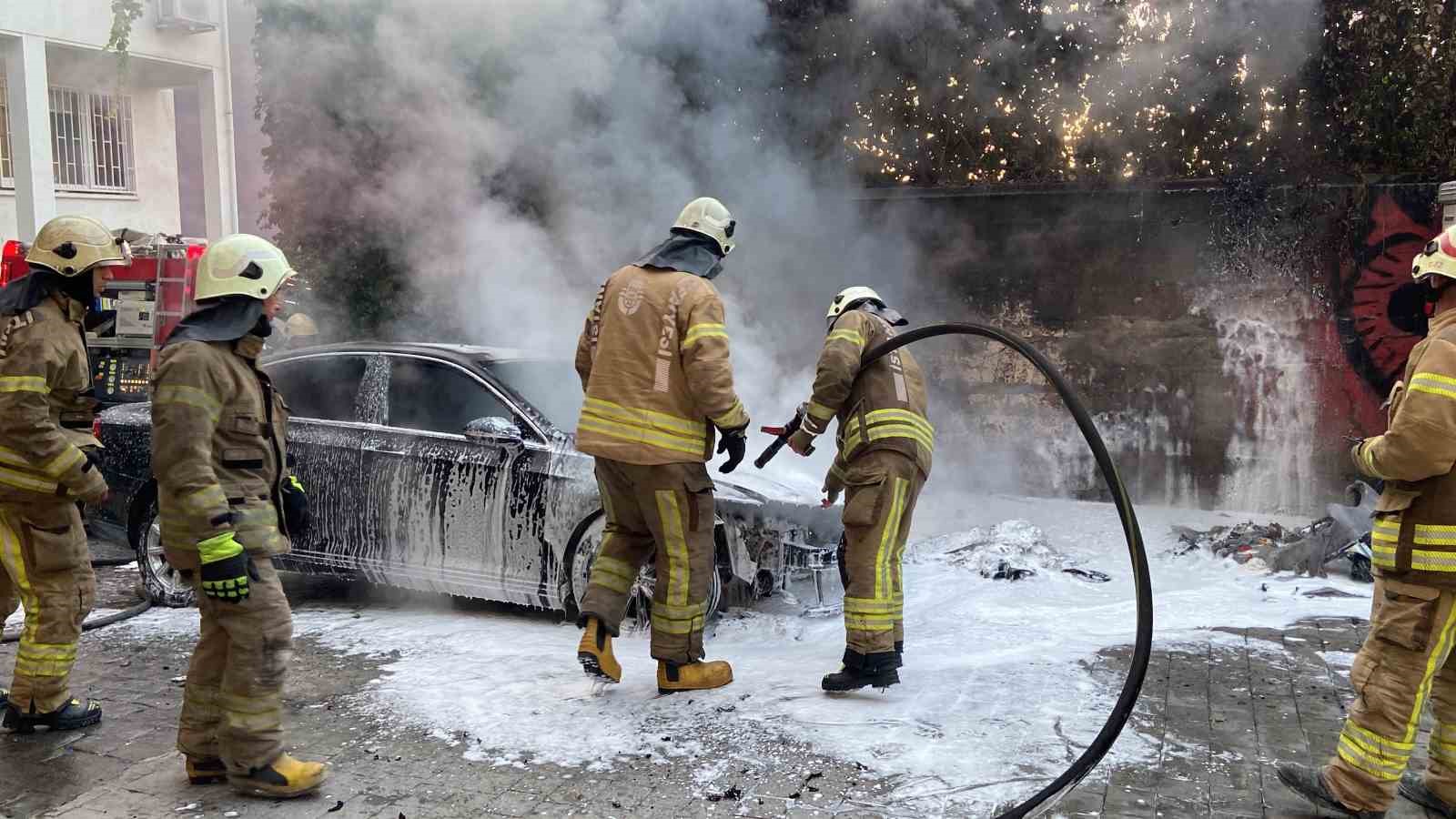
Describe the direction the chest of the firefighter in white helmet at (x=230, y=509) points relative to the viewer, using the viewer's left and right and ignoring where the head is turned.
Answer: facing to the right of the viewer

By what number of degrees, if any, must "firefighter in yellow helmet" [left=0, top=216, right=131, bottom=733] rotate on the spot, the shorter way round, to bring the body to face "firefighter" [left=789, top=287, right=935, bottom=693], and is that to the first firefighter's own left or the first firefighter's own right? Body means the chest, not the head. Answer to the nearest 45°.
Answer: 0° — they already face them

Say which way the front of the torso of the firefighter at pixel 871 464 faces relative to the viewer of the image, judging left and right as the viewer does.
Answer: facing to the left of the viewer

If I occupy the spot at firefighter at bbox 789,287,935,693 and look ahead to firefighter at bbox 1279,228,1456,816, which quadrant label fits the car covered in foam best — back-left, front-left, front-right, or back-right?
back-right

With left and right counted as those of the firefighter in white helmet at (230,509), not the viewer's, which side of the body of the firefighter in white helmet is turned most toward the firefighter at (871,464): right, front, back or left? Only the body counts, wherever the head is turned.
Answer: front

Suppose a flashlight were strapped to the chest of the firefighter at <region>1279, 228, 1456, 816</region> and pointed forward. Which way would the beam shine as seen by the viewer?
to the viewer's left

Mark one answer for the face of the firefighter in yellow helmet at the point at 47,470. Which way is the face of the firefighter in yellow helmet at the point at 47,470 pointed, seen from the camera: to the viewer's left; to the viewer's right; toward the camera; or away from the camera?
to the viewer's right

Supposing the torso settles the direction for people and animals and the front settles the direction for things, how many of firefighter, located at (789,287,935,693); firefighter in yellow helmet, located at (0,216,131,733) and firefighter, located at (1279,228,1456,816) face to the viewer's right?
1

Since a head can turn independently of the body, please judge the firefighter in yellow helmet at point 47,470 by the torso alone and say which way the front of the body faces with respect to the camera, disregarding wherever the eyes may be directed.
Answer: to the viewer's right

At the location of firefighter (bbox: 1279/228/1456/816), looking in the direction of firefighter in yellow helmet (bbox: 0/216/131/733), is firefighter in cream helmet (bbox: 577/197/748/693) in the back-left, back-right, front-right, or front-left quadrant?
front-right

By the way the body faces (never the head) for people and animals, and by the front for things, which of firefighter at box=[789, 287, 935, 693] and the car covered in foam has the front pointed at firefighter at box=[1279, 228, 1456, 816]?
the car covered in foam

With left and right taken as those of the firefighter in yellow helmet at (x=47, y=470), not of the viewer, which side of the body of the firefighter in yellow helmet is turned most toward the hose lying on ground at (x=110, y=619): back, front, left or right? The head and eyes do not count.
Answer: left

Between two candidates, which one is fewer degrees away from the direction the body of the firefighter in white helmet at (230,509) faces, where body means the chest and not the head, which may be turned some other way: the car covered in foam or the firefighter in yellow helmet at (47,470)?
the car covered in foam

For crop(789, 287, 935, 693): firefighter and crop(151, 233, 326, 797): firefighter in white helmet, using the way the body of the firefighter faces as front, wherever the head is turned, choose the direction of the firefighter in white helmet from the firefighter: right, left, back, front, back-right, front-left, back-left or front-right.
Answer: front-left

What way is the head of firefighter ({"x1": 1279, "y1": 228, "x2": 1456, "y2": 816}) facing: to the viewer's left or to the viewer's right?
to the viewer's left
